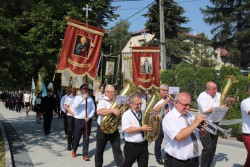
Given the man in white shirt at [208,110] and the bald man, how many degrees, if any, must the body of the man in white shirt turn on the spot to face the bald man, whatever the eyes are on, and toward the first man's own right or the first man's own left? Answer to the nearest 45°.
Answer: approximately 45° to the first man's own right

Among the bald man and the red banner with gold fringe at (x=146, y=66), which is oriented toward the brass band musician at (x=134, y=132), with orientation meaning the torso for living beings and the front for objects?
the red banner with gold fringe

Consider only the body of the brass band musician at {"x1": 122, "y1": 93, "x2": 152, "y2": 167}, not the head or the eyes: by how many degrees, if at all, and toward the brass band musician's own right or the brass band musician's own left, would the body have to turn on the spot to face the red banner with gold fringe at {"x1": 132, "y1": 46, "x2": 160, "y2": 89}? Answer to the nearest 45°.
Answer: approximately 135° to the brass band musician's own left

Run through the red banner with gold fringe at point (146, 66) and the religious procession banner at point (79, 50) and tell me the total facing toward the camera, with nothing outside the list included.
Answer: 2

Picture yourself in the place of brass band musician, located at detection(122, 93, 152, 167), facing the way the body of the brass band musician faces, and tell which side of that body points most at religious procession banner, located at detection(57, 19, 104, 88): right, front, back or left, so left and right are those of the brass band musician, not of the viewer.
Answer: back

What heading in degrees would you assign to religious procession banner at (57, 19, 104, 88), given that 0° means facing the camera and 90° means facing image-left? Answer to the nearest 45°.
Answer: approximately 0°

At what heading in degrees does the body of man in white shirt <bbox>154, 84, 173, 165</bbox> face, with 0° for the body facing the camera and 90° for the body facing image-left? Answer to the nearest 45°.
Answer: approximately 315°

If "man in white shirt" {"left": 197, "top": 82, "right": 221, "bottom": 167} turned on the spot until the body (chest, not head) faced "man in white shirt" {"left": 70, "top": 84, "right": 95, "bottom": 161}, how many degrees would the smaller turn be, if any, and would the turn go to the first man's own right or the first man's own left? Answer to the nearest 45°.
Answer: approximately 135° to the first man's own right

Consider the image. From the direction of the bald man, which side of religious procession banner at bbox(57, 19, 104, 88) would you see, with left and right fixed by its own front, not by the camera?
front
